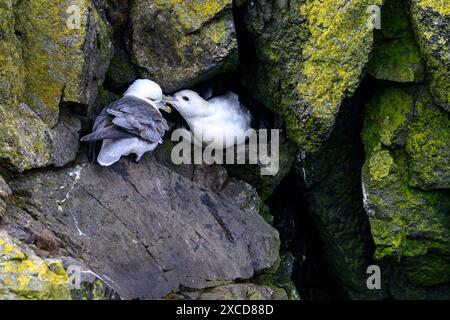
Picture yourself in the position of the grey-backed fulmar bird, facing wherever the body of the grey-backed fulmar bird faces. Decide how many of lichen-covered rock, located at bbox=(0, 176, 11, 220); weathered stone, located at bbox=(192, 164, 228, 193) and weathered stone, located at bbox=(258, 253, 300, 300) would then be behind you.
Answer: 1

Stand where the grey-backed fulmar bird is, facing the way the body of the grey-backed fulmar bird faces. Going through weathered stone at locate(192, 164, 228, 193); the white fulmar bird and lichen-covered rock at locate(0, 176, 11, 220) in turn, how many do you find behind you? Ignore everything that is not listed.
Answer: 1

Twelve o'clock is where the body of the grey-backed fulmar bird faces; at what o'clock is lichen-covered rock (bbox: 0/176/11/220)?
The lichen-covered rock is roughly at 6 o'clock from the grey-backed fulmar bird.

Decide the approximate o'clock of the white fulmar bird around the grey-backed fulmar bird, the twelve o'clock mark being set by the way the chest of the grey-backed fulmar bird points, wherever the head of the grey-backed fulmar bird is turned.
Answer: The white fulmar bird is roughly at 12 o'clock from the grey-backed fulmar bird.

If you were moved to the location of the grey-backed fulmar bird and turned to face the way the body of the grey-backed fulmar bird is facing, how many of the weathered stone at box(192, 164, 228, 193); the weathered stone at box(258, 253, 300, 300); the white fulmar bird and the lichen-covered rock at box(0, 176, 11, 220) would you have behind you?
1

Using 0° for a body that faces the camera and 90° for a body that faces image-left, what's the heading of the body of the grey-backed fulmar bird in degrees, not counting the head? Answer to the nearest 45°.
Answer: approximately 225°
